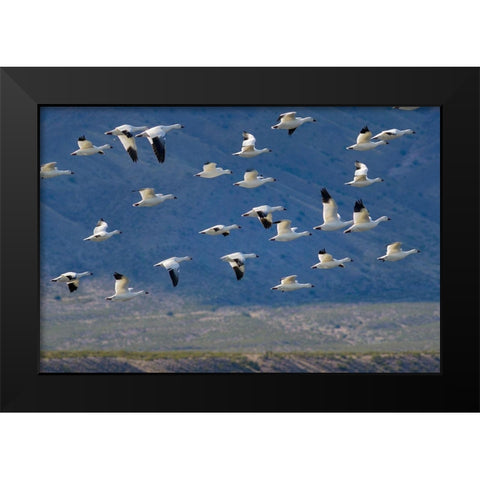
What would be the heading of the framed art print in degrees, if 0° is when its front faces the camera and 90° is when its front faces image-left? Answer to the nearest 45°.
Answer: approximately 0°
